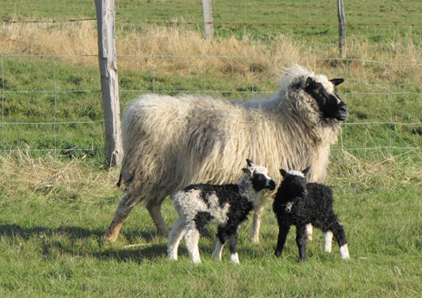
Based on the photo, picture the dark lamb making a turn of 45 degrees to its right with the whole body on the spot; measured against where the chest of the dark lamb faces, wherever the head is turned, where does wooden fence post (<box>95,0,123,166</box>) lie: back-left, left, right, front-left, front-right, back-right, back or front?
front-right

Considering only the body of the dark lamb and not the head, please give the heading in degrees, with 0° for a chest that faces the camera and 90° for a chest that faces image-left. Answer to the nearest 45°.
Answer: approximately 45°

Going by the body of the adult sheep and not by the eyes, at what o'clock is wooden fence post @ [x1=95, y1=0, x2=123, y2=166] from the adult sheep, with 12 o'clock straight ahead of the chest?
The wooden fence post is roughly at 8 o'clock from the adult sheep.

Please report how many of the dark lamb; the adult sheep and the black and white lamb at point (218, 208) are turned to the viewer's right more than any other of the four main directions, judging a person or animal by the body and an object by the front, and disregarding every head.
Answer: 2

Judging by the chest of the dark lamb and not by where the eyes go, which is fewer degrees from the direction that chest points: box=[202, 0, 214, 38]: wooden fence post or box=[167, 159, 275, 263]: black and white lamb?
the black and white lamb

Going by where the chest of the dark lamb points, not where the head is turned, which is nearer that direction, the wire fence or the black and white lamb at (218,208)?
the black and white lamb

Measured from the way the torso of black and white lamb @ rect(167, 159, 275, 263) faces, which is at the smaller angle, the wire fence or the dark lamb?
the dark lamb

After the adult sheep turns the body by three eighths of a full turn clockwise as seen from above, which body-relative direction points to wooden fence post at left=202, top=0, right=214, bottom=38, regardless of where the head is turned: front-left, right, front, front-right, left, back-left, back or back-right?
back-right

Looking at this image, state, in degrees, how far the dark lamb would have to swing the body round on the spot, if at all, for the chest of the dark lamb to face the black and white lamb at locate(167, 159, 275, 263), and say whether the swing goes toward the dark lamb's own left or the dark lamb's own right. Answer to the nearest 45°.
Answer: approximately 45° to the dark lamb's own right

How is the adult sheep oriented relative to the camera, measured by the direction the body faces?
to the viewer's right

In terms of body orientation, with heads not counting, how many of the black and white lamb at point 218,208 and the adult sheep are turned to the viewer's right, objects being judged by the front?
2

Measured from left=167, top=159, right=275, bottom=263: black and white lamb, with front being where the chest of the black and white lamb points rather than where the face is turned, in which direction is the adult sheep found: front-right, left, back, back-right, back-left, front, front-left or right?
left

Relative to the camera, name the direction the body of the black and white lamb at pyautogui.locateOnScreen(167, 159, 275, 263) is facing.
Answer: to the viewer's right

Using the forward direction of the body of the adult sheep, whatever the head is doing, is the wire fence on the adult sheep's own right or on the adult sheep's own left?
on the adult sheep's own left
